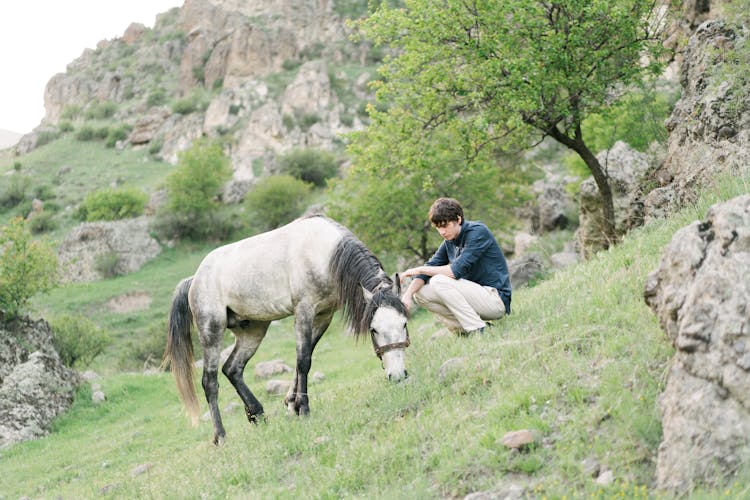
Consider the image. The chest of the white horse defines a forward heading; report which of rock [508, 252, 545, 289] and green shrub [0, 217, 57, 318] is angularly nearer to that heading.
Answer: the rock

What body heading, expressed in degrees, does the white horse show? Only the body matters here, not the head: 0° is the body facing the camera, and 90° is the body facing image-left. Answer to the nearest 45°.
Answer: approximately 270°
